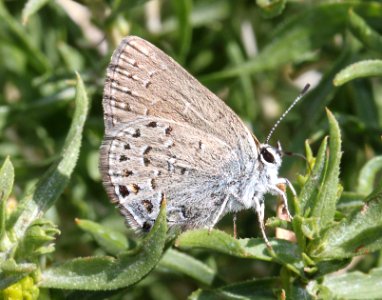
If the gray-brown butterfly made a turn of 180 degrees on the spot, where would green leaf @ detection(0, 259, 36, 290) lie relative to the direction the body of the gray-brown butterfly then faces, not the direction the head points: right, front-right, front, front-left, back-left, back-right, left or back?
front-left

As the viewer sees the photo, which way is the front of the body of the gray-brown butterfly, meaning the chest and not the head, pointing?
to the viewer's right

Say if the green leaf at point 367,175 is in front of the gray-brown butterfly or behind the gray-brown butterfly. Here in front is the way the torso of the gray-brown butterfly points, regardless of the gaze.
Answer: in front
